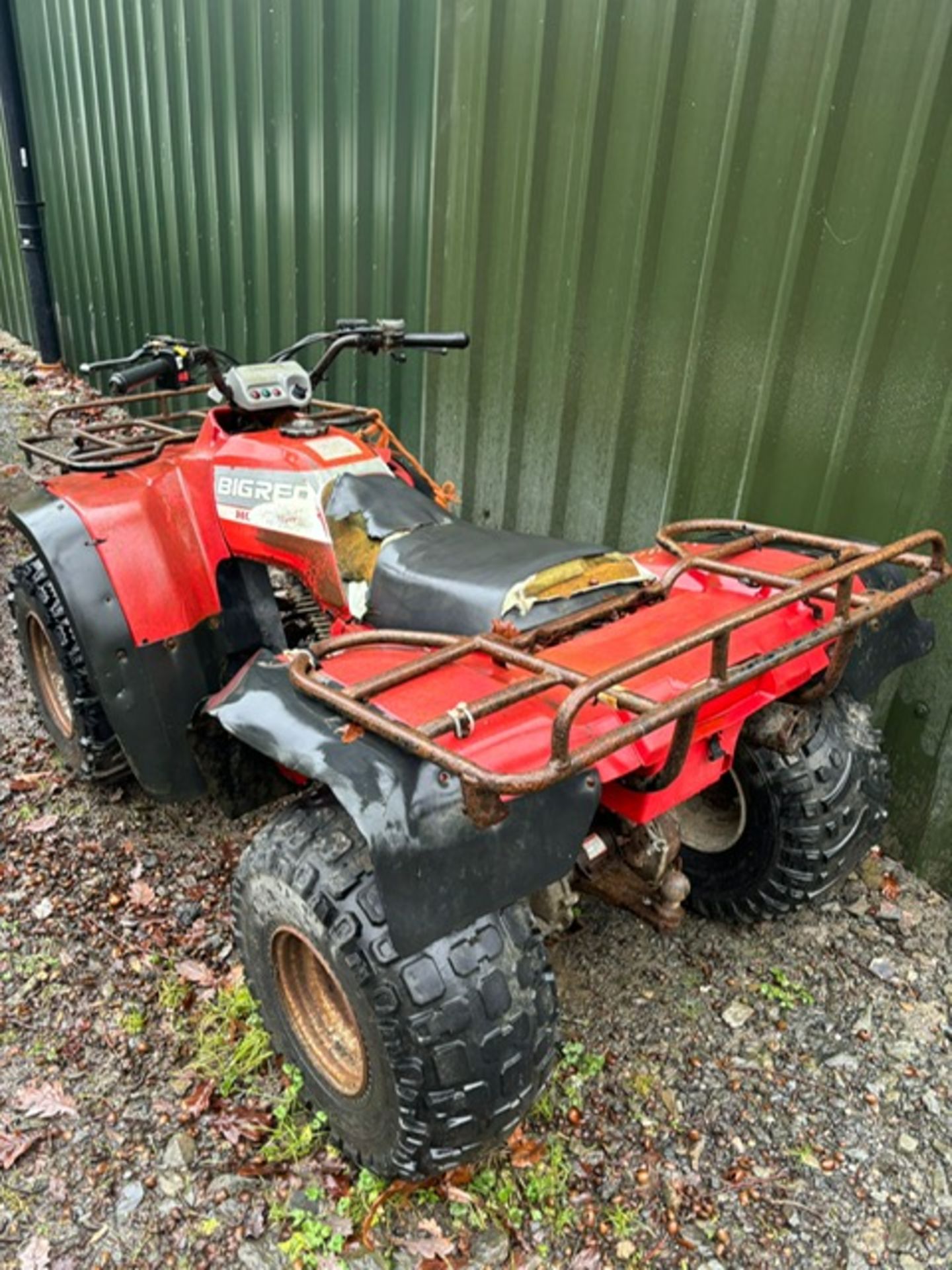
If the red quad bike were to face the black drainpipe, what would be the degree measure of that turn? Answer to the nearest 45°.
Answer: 0° — it already faces it

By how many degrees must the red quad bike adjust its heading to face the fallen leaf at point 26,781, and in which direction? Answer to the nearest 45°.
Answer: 0° — it already faces it

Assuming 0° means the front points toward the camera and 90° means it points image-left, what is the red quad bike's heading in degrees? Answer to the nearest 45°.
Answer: approximately 135°

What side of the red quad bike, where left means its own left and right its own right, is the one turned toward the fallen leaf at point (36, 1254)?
left
